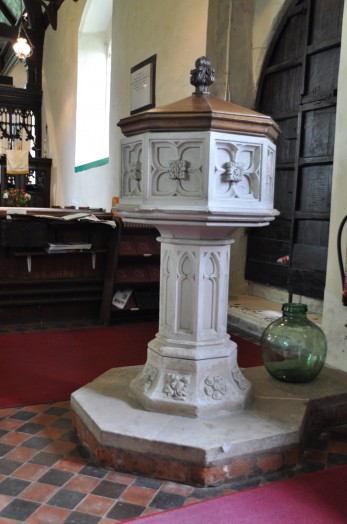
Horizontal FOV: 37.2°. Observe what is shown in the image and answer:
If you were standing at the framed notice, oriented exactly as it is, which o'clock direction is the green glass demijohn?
The green glass demijohn is roughly at 10 o'clock from the framed notice.

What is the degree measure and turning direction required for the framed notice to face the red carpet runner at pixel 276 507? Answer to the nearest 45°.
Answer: approximately 45° to its left

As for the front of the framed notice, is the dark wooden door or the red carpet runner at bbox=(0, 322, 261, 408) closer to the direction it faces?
the red carpet runner

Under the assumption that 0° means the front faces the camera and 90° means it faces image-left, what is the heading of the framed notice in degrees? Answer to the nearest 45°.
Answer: approximately 45°

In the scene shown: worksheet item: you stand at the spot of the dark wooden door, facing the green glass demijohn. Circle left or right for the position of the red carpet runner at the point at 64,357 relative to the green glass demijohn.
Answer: right

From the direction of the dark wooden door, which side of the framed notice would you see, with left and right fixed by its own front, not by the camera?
left

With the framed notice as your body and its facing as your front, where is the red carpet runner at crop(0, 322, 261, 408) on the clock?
The red carpet runner is roughly at 11 o'clock from the framed notice.
